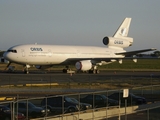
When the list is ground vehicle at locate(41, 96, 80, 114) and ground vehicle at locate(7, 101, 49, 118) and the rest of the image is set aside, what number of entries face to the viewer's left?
0

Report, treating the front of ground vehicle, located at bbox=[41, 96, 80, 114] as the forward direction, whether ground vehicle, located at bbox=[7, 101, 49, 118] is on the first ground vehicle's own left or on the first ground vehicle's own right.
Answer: on the first ground vehicle's own right

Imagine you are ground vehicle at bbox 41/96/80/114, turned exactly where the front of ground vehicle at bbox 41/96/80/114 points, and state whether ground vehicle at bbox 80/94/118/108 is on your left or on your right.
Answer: on your left

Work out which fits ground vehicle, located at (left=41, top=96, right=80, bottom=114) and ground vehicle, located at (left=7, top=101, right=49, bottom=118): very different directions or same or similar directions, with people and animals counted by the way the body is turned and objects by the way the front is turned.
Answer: same or similar directions

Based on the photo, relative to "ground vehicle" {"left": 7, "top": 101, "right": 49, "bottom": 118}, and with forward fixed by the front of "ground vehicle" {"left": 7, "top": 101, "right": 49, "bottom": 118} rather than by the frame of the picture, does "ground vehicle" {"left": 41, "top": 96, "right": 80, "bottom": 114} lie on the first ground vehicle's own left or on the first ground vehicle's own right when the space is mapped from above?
on the first ground vehicle's own left
